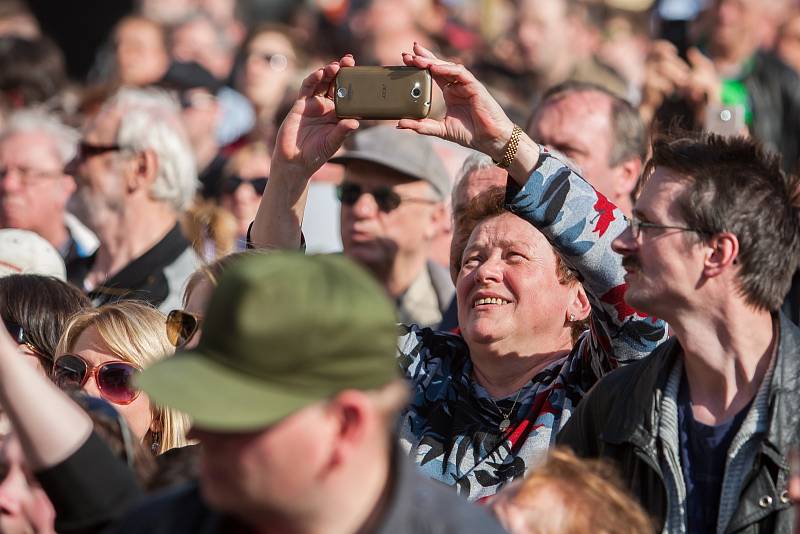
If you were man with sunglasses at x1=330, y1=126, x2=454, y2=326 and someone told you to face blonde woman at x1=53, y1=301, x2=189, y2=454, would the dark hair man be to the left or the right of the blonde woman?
left

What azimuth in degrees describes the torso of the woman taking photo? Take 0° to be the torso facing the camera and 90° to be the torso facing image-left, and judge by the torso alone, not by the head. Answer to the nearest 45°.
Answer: approximately 45°

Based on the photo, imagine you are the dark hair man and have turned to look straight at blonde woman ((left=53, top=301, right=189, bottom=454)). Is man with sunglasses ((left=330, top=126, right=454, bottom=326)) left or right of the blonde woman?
right
